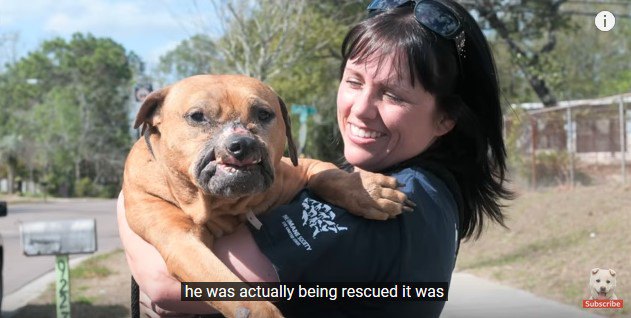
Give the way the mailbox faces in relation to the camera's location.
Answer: facing to the left of the viewer

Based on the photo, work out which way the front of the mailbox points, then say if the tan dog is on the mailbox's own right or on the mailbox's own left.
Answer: on the mailbox's own left
